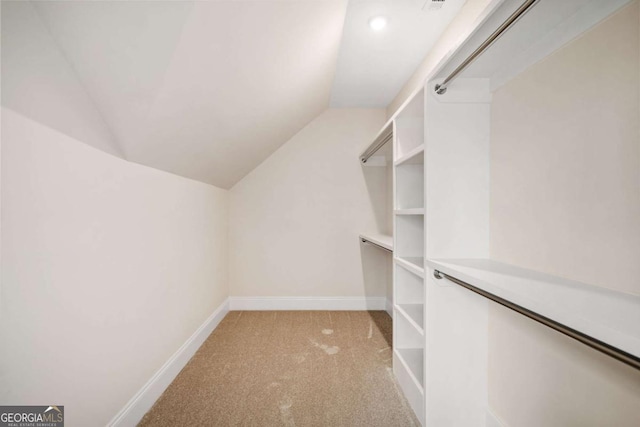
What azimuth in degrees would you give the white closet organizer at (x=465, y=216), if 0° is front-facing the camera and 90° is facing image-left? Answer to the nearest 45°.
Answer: approximately 90°

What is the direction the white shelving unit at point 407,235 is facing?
to the viewer's left

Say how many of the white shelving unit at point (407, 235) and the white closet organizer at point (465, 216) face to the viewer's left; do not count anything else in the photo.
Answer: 2
